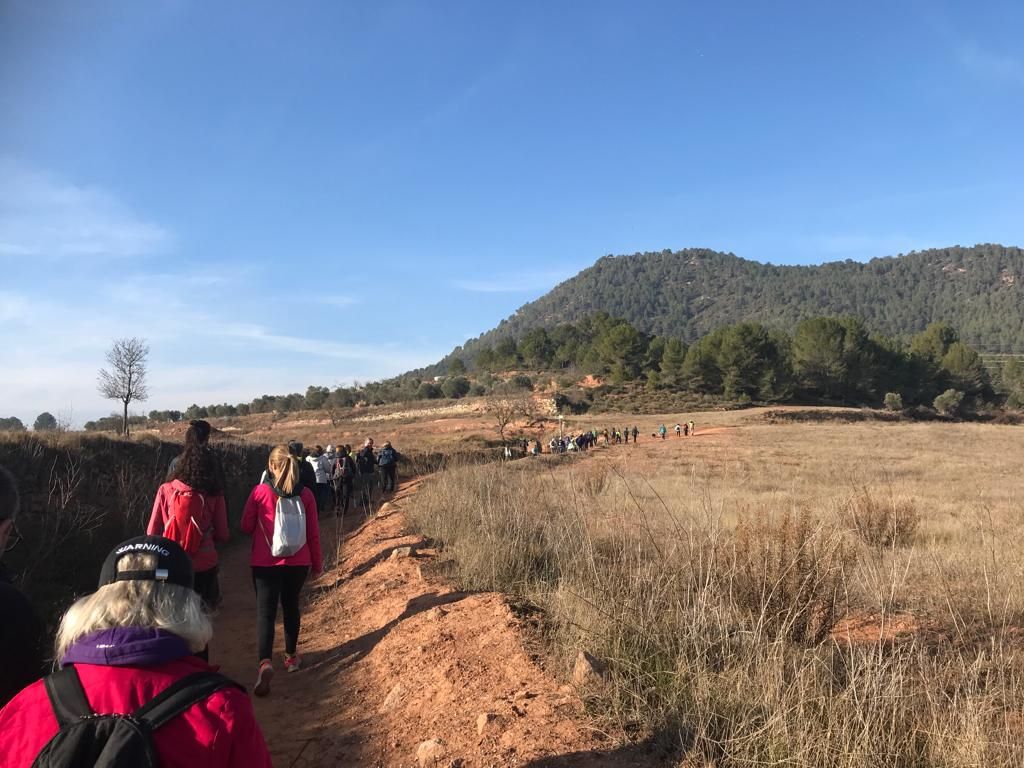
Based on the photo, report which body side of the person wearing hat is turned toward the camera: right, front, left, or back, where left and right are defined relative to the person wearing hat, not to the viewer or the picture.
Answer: back

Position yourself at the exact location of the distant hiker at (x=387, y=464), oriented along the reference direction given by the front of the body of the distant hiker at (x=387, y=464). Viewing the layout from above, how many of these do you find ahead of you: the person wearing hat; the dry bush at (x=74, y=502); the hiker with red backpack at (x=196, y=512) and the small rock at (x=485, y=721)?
0

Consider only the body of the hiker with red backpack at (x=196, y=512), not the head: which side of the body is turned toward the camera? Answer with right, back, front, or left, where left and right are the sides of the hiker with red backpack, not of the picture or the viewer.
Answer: back

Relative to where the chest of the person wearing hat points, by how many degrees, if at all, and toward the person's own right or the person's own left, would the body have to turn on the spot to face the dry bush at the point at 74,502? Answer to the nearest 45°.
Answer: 0° — they already face it

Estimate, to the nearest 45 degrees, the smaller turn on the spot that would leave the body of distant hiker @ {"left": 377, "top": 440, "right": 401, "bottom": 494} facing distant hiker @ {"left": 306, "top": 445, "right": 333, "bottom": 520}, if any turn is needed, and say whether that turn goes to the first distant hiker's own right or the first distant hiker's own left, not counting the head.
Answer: approximately 180°

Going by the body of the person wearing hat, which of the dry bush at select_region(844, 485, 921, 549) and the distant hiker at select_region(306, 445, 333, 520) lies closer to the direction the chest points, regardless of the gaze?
the distant hiker

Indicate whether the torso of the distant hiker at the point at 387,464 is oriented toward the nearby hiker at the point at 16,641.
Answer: no

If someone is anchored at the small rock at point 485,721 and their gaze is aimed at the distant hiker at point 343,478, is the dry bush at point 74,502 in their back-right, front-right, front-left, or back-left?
front-left

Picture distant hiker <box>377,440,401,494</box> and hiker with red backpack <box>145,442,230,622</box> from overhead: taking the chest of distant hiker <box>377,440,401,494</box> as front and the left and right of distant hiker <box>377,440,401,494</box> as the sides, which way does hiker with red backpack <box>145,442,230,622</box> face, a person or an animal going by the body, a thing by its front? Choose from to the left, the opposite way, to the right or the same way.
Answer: the same way

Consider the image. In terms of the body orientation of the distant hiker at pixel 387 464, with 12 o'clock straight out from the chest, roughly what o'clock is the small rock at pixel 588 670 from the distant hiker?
The small rock is roughly at 6 o'clock from the distant hiker.

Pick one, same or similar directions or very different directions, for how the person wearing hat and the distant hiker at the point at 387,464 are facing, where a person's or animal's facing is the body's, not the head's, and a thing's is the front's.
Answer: same or similar directions

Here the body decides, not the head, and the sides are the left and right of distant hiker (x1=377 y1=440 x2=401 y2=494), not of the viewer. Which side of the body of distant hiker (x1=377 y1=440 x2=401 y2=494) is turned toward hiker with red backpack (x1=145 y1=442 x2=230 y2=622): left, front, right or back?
back

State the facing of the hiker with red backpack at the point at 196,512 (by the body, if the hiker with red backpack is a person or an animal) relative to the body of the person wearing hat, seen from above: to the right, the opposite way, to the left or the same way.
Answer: the same way

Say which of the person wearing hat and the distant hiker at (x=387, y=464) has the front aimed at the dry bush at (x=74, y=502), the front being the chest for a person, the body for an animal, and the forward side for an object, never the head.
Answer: the person wearing hat

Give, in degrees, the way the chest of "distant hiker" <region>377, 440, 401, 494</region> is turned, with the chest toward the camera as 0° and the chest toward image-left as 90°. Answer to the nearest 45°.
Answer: approximately 180°

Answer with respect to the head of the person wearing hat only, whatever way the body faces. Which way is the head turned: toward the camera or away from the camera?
away from the camera

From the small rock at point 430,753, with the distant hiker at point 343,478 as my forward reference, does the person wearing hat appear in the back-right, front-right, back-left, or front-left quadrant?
back-left

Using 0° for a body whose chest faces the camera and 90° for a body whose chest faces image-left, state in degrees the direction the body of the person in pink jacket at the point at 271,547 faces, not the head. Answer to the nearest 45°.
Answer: approximately 180°
